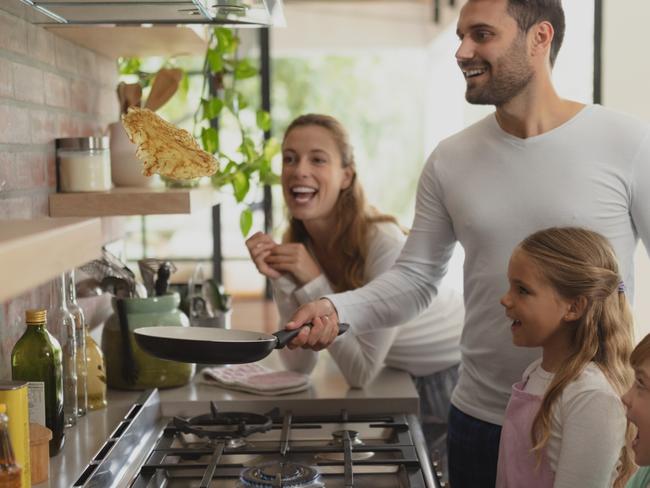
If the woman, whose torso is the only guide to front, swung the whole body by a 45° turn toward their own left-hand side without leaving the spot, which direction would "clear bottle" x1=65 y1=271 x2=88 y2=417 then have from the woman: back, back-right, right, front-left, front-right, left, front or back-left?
front-right

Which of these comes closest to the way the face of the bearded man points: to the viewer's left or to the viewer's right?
to the viewer's left

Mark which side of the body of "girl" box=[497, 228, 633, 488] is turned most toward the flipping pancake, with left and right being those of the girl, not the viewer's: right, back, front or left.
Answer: front

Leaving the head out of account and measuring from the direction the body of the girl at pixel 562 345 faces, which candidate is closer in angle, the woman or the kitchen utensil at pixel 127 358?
the kitchen utensil

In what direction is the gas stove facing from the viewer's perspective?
to the viewer's right

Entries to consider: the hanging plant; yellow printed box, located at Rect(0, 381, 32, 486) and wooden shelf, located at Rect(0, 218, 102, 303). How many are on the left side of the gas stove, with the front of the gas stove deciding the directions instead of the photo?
1

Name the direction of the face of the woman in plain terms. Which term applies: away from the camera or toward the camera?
toward the camera

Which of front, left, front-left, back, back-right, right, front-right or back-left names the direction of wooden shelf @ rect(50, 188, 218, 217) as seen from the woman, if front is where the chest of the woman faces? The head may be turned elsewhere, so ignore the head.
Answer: front

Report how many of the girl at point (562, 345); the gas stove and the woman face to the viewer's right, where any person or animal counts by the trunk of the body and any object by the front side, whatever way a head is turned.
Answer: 1

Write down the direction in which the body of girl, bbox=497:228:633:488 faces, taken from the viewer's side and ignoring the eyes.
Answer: to the viewer's left

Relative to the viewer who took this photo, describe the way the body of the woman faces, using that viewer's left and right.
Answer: facing the viewer and to the left of the viewer

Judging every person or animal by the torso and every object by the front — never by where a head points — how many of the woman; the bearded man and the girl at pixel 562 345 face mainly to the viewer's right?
0
